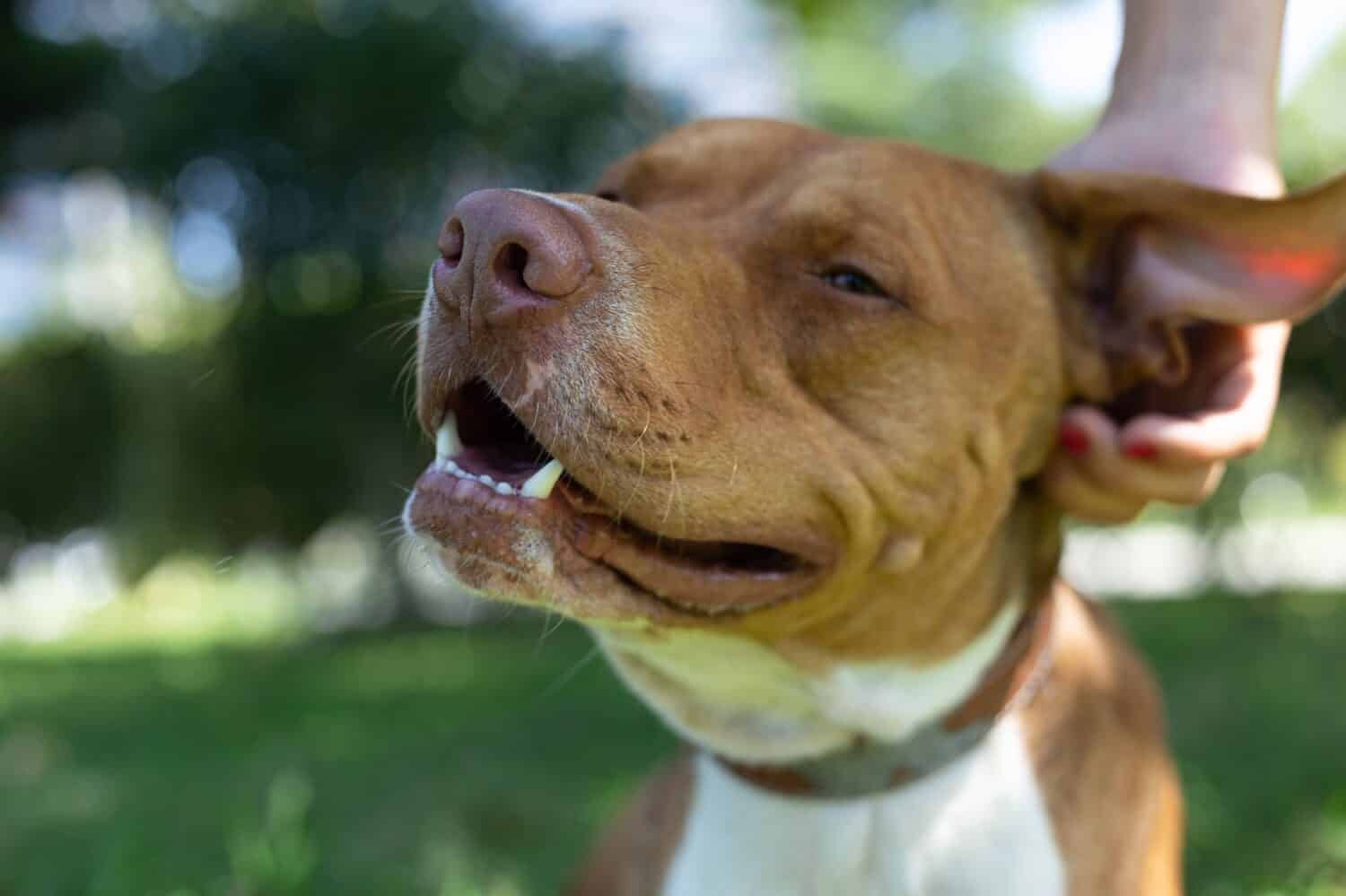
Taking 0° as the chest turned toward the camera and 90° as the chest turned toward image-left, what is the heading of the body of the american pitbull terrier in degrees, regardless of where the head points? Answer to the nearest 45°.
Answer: approximately 45°
